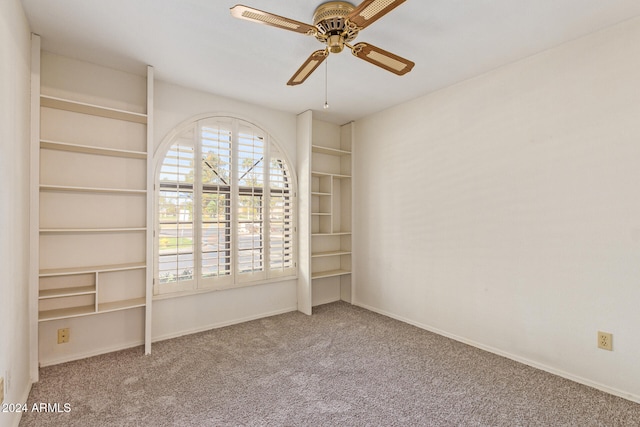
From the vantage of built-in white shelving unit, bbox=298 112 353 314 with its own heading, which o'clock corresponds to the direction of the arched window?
The arched window is roughly at 3 o'clock from the built-in white shelving unit.

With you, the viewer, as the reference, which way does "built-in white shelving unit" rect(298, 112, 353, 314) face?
facing the viewer and to the right of the viewer

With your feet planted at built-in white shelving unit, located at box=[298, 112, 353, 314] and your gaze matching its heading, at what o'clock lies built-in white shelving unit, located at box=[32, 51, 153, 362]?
built-in white shelving unit, located at box=[32, 51, 153, 362] is roughly at 3 o'clock from built-in white shelving unit, located at box=[298, 112, 353, 314].

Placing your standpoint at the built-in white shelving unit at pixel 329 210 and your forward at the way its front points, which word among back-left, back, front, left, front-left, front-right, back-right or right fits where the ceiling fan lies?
front-right

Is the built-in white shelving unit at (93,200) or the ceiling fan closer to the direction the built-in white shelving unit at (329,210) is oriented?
the ceiling fan

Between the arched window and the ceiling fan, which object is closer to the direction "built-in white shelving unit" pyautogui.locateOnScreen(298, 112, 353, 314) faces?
the ceiling fan
